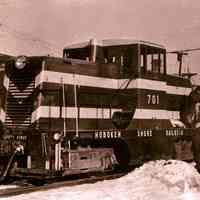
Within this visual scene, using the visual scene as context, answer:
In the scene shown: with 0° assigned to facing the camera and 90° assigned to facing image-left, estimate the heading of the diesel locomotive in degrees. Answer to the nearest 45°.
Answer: approximately 45°
